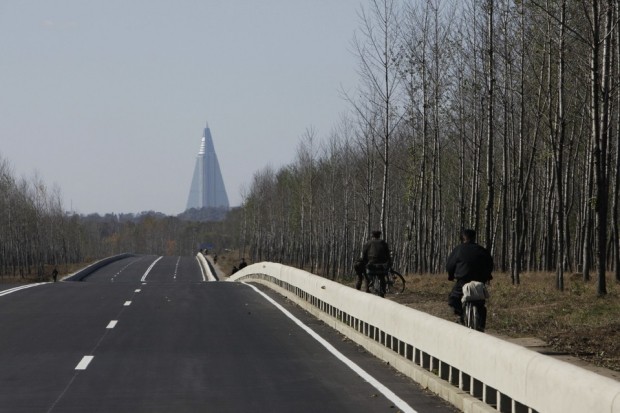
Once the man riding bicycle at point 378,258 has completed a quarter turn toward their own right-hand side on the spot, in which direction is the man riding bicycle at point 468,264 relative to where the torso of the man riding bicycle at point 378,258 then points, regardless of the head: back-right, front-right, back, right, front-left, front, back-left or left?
right

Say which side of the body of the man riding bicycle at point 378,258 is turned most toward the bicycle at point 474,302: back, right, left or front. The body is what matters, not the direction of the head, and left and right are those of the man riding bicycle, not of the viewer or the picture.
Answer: back

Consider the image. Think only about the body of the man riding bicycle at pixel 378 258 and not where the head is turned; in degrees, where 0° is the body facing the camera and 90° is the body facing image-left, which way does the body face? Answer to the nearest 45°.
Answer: approximately 180°
